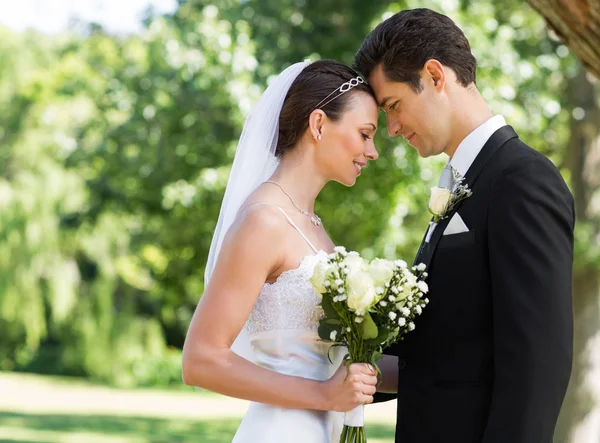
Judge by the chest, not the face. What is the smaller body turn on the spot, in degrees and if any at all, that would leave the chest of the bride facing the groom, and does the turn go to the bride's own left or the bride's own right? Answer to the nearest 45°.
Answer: approximately 45° to the bride's own right

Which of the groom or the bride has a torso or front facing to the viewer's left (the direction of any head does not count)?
the groom

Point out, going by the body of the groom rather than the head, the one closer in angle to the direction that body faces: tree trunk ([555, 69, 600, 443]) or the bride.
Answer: the bride

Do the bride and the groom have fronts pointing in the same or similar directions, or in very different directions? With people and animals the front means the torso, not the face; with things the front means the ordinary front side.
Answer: very different directions

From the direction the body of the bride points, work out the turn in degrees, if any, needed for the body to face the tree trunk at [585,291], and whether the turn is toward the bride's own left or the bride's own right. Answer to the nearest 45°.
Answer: approximately 45° to the bride's own left

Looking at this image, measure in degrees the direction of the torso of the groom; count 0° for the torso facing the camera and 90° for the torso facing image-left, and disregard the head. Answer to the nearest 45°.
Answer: approximately 90°

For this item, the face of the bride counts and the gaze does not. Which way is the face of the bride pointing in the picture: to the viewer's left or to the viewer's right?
to the viewer's right

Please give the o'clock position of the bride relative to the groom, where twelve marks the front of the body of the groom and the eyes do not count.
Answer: The bride is roughly at 1 o'clock from the groom.

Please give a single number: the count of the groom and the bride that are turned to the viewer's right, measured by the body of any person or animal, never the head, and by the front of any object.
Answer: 1

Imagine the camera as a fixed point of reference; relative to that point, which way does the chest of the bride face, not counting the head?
to the viewer's right
